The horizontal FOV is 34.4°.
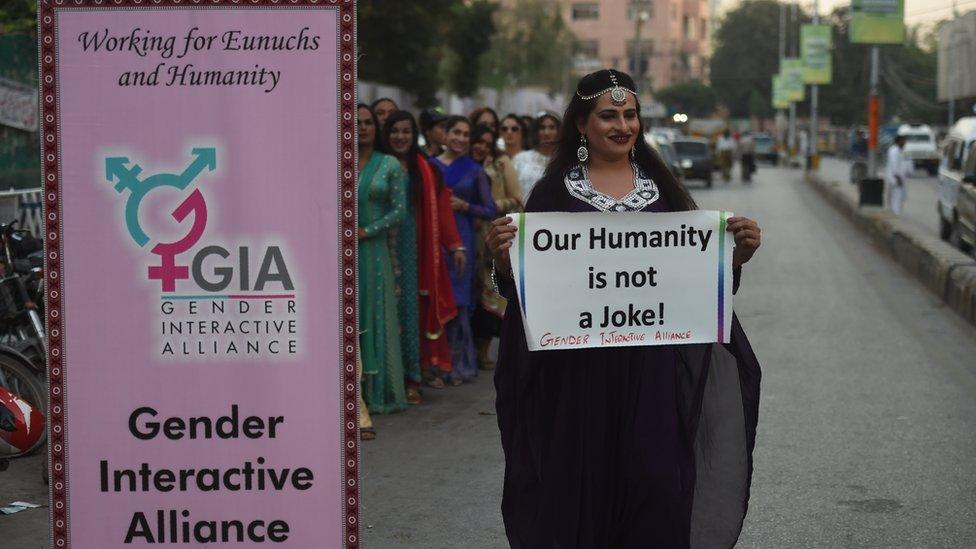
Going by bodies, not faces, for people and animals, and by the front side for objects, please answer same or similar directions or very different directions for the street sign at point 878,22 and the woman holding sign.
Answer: same or similar directions

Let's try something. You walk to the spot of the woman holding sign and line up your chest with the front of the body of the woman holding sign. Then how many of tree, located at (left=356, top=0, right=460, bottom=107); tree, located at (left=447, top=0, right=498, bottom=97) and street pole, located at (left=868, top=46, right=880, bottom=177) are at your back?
3

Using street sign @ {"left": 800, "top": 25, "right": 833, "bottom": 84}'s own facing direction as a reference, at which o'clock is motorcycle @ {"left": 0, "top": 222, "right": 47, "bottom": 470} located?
The motorcycle is roughly at 12 o'clock from the street sign.

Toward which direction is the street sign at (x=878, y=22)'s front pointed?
toward the camera

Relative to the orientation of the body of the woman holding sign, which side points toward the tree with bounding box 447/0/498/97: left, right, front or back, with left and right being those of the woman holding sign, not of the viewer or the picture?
back

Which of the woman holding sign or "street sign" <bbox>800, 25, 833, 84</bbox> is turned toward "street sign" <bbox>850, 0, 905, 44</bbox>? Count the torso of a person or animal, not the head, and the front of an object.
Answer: "street sign" <bbox>800, 25, 833, 84</bbox>

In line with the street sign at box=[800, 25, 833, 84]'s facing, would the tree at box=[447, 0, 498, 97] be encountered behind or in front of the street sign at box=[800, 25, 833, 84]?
in front

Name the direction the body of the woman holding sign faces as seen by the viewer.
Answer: toward the camera

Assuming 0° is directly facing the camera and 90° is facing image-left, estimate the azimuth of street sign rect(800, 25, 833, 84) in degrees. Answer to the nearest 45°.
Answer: approximately 0°

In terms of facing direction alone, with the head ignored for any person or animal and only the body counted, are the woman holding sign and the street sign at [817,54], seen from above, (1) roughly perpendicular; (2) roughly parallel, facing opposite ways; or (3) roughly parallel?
roughly parallel

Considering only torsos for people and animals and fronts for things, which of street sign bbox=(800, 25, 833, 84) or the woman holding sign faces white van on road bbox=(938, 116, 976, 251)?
the street sign

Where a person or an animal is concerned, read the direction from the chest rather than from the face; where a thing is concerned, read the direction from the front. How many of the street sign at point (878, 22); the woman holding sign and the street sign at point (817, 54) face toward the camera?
3
